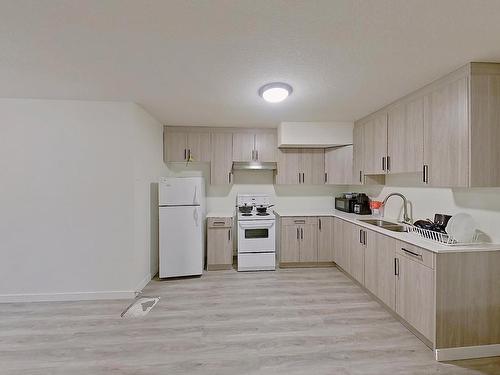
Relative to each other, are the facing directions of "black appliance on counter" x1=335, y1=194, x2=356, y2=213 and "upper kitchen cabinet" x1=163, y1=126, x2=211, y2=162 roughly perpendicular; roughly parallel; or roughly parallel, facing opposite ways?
roughly perpendicular

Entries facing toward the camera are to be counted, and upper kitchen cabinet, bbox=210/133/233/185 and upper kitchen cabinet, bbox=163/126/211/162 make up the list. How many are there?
2

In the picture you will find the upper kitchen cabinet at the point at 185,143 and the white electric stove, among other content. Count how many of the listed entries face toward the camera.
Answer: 2

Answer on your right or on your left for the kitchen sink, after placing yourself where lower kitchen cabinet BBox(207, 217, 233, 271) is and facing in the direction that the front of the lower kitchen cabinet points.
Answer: on your left
